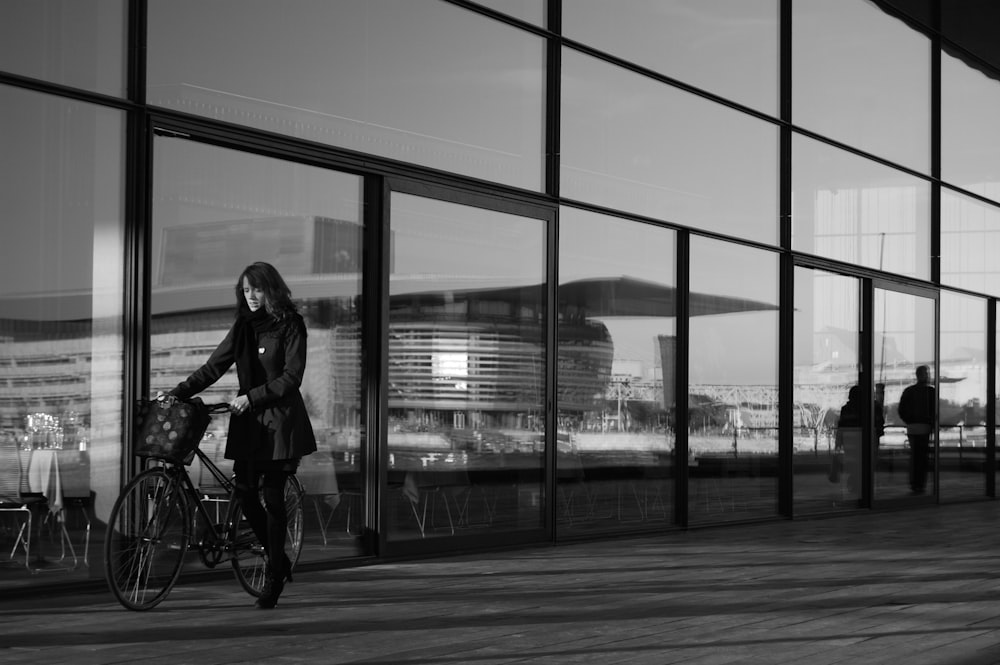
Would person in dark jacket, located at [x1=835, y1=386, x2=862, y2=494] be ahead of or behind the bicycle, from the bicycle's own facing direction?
behind

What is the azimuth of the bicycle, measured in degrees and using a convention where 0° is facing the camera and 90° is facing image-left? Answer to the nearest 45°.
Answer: approximately 45°

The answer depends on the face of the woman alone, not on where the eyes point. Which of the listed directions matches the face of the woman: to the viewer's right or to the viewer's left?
to the viewer's left

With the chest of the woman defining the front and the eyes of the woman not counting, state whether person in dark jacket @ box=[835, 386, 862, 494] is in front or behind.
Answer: behind

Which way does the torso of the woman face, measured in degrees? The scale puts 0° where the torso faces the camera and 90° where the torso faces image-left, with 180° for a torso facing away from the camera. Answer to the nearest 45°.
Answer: approximately 45°
